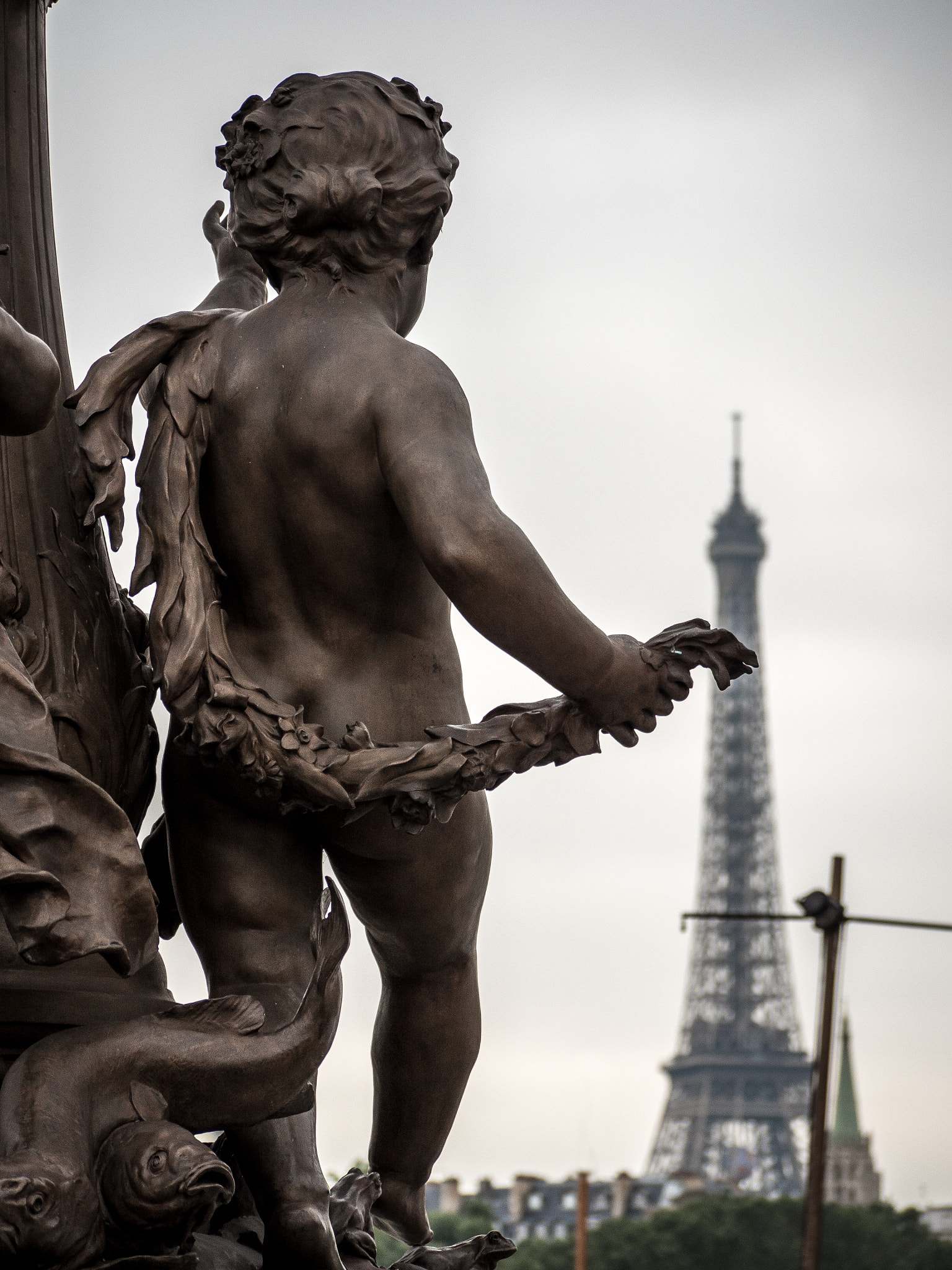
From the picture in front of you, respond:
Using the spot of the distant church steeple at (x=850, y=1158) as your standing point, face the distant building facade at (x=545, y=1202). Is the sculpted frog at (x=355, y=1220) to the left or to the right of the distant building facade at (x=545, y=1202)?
left
